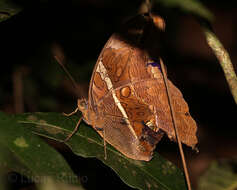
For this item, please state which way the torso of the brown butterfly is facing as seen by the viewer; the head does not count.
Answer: to the viewer's left

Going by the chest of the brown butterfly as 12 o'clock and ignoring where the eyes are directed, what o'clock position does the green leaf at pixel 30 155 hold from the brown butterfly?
The green leaf is roughly at 10 o'clock from the brown butterfly.

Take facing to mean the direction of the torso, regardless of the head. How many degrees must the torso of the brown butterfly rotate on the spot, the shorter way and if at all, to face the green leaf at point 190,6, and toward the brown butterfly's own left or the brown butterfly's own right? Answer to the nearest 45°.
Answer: approximately 135° to the brown butterfly's own right
